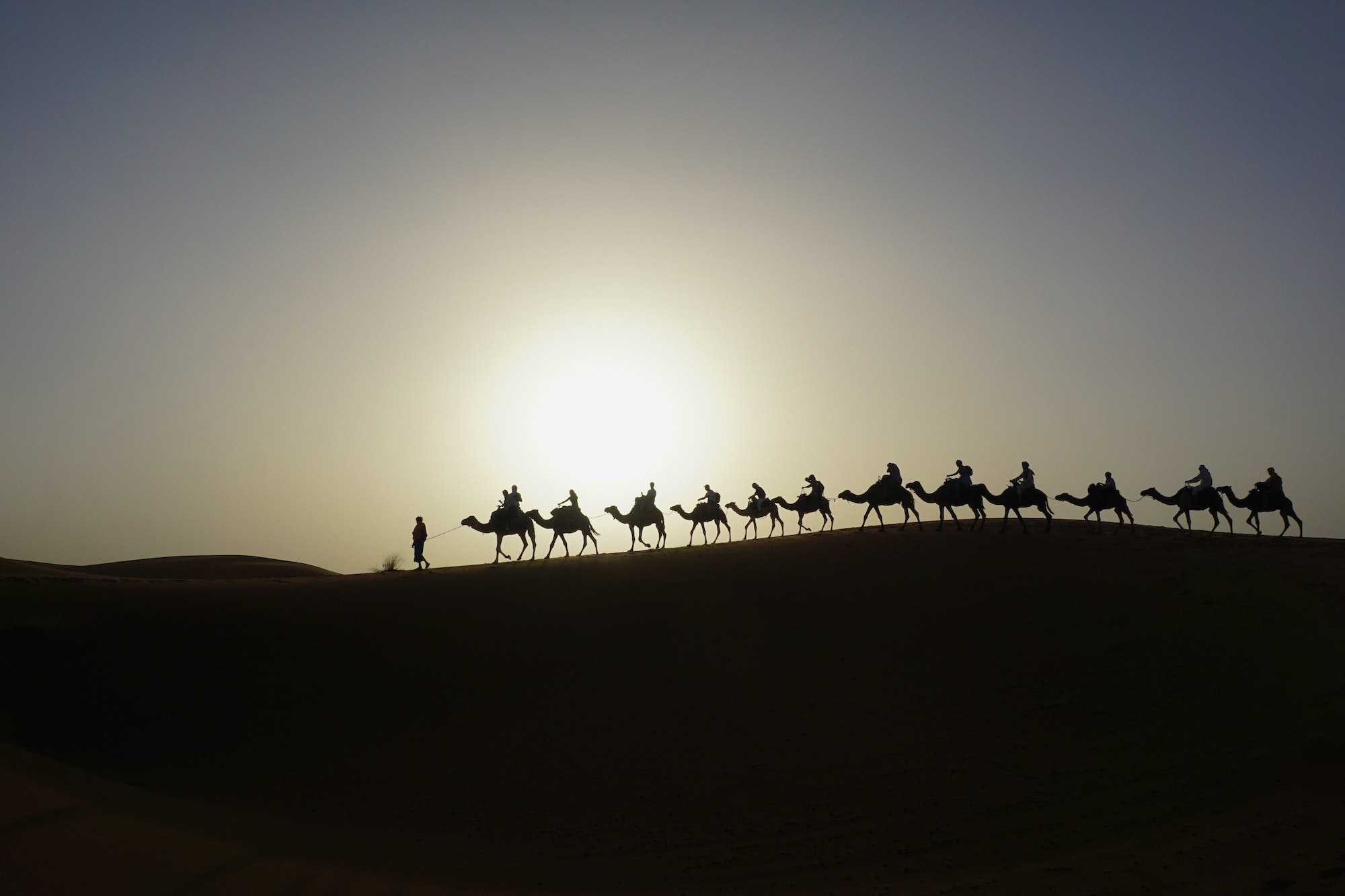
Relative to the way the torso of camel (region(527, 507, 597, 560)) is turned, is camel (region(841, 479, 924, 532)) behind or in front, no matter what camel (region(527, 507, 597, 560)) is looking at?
behind

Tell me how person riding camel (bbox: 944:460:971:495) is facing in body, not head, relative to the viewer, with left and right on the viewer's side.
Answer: facing to the left of the viewer

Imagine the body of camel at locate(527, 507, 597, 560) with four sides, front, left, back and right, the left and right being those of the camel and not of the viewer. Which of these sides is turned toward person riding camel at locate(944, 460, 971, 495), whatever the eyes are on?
back

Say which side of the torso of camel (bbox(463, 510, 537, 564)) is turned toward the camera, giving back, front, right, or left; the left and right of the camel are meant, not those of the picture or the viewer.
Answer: left

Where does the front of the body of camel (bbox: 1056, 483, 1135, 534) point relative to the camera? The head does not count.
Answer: to the viewer's left

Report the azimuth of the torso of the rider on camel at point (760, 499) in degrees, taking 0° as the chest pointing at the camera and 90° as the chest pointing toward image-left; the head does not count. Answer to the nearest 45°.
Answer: approximately 90°

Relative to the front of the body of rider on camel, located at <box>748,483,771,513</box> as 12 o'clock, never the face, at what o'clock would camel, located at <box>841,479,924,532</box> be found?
The camel is roughly at 7 o'clock from the rider on camel.

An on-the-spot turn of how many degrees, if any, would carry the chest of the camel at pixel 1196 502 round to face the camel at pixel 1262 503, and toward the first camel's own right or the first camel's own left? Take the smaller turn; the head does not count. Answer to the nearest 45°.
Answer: approximately 135° to the first camel's own right

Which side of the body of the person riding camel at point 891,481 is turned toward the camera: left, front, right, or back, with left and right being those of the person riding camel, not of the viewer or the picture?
left

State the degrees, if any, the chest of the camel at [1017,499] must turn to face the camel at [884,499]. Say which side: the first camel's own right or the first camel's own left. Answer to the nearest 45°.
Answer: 0° — it already faces it

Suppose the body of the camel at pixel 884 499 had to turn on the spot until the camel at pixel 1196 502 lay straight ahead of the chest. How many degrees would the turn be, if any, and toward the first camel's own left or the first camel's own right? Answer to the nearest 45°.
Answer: approximately 180°

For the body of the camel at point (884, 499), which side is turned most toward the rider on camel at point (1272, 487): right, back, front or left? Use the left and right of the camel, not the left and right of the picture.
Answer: back

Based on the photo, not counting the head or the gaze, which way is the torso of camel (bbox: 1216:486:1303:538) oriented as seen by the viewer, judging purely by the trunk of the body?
to the viewer's left

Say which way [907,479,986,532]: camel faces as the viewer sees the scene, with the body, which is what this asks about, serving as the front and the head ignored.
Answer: to the viewer's left
